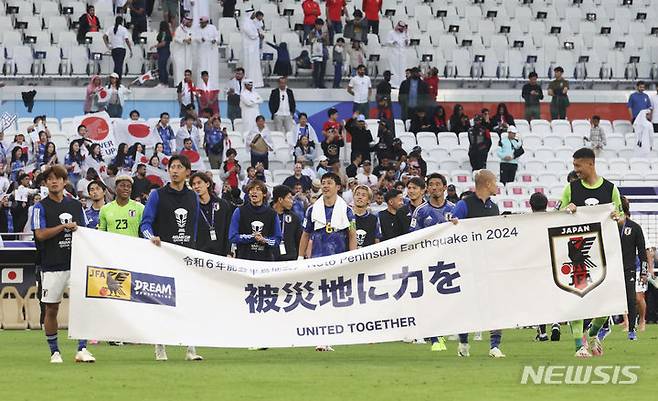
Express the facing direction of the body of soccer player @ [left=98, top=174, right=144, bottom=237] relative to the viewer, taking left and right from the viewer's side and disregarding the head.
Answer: facing the viewer

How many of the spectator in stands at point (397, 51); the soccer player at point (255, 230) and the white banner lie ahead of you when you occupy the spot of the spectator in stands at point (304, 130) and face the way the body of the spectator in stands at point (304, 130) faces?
2

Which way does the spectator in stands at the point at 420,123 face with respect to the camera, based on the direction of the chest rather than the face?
toward the camera

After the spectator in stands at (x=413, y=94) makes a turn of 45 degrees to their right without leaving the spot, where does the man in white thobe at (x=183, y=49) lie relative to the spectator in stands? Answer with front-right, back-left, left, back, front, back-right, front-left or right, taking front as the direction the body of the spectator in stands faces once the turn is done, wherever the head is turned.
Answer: front-right

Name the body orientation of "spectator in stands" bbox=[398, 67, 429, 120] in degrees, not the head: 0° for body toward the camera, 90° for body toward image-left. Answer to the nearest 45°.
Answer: approximately 0°

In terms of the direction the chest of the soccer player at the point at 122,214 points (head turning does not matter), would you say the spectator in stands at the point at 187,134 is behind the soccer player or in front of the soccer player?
behind

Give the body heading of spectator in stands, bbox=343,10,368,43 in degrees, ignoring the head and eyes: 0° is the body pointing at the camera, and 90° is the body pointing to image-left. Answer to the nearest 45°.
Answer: approximately 0°

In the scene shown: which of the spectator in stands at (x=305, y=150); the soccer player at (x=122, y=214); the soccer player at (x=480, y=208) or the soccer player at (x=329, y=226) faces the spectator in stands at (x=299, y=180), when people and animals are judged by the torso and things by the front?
the spectator in stands at (x=305, y=150)

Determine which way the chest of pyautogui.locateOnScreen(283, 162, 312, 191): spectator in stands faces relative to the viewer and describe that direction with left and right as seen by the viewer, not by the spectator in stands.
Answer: facing the viewer

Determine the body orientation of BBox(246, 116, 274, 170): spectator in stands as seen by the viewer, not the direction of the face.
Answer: toward the camera
